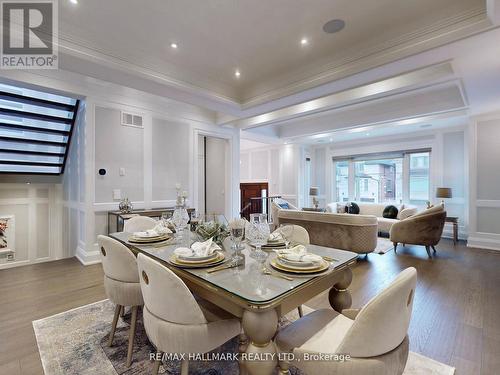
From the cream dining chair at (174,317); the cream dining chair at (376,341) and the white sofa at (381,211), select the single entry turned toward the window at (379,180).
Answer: the cream dining chair at (174,317)

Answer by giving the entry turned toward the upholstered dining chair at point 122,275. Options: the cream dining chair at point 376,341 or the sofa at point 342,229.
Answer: the cream dining chair

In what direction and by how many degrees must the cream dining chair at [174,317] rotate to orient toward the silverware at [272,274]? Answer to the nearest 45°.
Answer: approximately 45° to its right

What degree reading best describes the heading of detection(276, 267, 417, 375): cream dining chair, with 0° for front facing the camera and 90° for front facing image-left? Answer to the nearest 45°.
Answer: approximately 90°

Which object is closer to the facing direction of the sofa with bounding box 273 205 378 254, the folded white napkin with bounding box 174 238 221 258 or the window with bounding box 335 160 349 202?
the window

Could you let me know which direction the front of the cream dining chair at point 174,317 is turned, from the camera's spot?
facing away from the viewer and to the right of the viewer

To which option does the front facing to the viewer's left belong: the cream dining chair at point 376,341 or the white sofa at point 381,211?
the cream dining chair

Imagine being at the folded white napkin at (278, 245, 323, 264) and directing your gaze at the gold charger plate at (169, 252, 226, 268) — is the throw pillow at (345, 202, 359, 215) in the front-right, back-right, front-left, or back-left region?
back-right

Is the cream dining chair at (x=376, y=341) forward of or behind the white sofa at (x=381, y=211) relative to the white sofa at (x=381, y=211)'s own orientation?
forward

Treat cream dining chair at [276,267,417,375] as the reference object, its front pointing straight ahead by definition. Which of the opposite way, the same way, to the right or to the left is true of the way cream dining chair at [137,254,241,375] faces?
to the right

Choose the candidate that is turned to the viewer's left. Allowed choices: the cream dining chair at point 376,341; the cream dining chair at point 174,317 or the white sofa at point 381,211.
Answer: the cream dining chair at point 376,341

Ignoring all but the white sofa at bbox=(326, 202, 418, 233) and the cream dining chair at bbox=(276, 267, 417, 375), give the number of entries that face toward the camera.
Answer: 1

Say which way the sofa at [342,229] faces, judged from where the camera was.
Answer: facing away from the viewer and to the right of the viewer

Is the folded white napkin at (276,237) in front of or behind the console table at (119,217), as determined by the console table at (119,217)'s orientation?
in front
